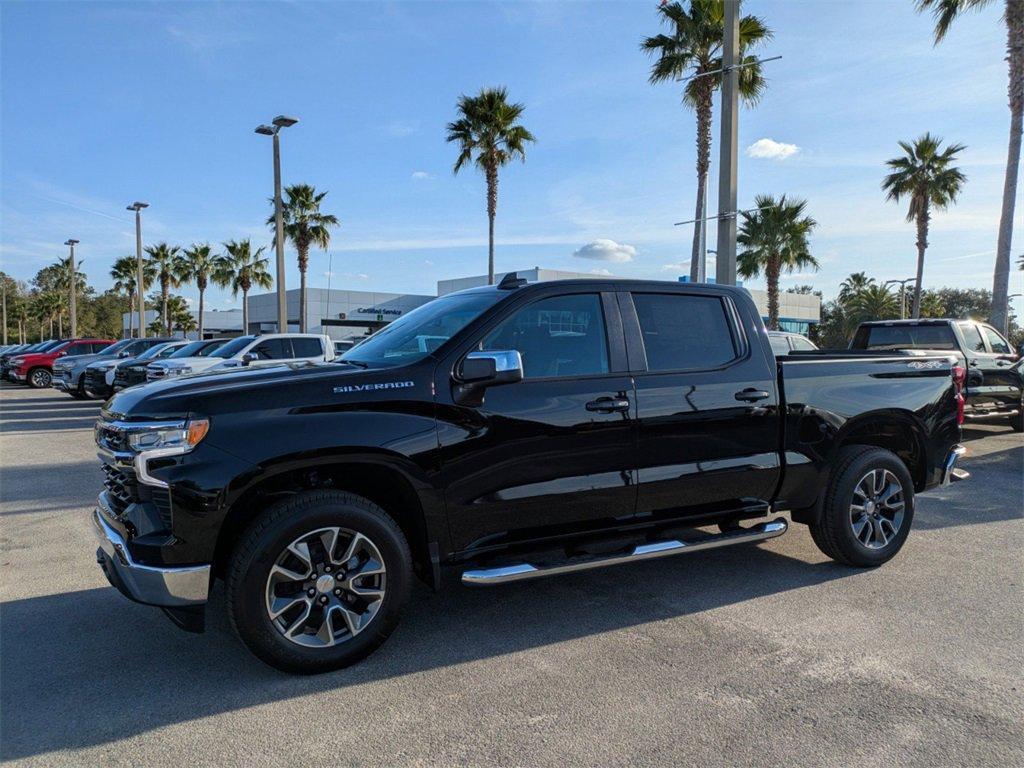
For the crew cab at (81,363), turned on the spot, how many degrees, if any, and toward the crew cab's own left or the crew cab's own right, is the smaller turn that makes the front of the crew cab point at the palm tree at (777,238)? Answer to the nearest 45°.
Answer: approximately 135° to the crew cab's own left

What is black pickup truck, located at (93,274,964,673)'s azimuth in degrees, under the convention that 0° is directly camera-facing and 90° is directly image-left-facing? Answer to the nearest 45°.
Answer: approximately 45°

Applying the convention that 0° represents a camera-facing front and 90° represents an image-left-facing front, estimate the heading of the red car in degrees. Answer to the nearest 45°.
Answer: approximately 45°

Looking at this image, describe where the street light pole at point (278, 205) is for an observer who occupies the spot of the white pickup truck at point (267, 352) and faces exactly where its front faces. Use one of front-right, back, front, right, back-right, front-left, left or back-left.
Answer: back-right

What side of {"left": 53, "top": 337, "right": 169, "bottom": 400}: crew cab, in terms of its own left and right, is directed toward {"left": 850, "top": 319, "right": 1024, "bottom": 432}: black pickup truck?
left

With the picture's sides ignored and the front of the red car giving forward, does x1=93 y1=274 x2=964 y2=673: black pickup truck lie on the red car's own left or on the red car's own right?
on the red car's own left

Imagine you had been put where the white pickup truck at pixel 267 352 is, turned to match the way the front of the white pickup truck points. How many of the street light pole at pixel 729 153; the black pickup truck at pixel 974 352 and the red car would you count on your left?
2

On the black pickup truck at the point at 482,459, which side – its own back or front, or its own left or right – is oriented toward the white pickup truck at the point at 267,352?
right

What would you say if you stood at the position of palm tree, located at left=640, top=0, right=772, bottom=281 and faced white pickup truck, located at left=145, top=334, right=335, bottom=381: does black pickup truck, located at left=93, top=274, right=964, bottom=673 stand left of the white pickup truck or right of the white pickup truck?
left

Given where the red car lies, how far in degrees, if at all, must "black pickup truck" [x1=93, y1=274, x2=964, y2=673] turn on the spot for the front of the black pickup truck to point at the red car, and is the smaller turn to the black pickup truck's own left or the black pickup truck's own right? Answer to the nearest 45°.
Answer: approximately 90° to the black pickup truck's own right

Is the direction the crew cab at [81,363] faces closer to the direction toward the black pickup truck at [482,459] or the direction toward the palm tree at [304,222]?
the black pickup truck

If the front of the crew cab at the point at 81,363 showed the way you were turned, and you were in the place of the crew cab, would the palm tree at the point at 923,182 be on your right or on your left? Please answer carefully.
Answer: on your left
